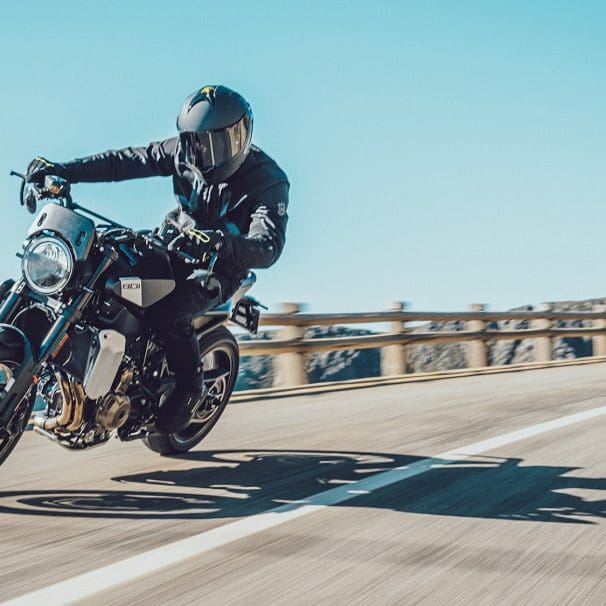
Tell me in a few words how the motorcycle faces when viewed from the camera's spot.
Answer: facing the viewer and to the left of the viewer

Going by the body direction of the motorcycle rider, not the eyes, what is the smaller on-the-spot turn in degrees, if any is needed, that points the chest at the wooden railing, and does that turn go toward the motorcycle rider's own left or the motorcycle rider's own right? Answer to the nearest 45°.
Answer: approximately 135° to the motorcycle rider's own right

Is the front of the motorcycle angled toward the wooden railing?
no

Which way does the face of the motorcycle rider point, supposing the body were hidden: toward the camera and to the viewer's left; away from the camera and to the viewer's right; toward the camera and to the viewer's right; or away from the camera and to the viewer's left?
toward the camera and to the viewer's left

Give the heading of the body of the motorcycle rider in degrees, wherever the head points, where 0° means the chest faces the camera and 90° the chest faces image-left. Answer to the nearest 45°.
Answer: approximately 45°
